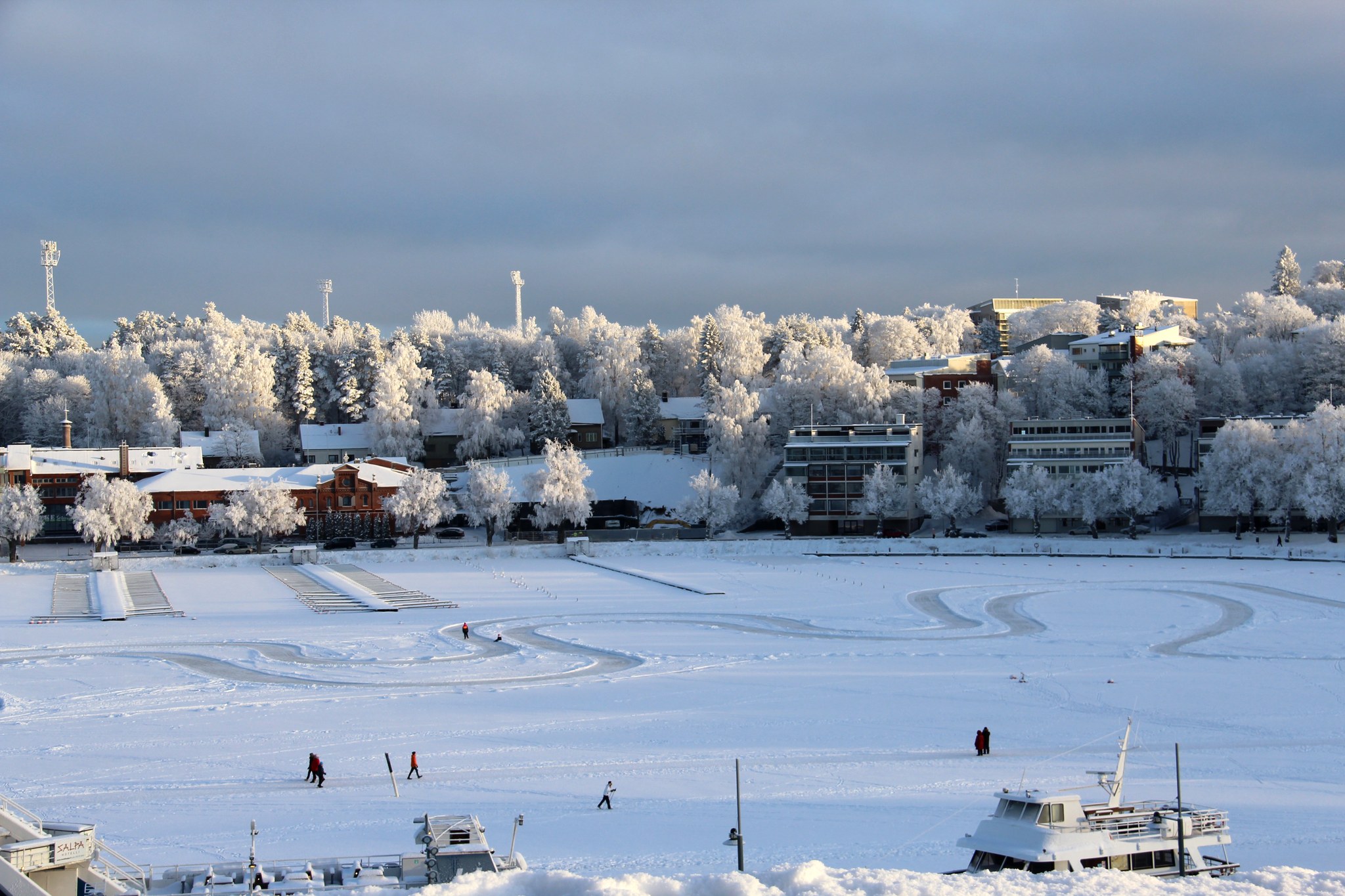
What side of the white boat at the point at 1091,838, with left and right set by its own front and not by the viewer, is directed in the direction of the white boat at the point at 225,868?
front
